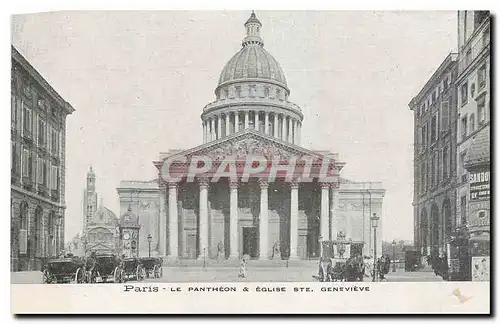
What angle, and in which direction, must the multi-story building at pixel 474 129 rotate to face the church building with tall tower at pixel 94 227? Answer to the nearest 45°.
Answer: approximately 45° to its right

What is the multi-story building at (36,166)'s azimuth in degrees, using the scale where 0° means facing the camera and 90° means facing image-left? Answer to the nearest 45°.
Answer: approximately 270°

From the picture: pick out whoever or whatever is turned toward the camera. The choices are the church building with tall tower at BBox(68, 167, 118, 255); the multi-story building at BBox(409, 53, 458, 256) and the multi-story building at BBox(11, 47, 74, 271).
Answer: the church building with tall tower

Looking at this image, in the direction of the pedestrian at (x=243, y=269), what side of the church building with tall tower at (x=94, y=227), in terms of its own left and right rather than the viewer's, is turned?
left

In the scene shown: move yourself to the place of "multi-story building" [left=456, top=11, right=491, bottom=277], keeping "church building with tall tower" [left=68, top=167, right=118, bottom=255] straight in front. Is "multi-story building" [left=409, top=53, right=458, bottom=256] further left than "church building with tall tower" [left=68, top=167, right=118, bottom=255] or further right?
right

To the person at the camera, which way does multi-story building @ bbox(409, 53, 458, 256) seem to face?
facing to the left of the viewer

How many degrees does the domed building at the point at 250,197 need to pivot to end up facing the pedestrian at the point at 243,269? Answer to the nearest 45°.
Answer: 0° — it already faces them

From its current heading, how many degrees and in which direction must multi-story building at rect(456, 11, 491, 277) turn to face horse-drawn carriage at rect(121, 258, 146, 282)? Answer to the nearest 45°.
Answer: approximately 45° to its right

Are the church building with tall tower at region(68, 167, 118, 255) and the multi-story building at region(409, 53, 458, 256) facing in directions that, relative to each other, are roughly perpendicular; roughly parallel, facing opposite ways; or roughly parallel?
roughly perpendicular

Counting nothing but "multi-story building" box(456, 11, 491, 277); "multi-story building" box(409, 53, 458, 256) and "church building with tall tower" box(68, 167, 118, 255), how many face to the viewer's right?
0

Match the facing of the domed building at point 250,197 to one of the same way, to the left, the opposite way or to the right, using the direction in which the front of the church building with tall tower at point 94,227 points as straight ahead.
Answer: the same way

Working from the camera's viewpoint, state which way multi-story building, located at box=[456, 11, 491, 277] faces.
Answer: facing the viewer and to the left of the viewer

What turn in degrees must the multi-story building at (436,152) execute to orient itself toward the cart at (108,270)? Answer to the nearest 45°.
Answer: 0° — it already faces it

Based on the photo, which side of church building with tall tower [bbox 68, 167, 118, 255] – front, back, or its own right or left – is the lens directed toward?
front

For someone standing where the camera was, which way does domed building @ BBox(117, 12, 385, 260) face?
facing the viewer
